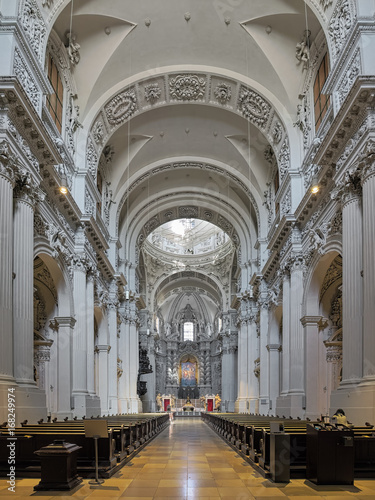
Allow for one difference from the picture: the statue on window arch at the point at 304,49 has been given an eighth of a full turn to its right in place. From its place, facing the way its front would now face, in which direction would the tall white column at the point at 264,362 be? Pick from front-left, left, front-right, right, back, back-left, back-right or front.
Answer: front-right

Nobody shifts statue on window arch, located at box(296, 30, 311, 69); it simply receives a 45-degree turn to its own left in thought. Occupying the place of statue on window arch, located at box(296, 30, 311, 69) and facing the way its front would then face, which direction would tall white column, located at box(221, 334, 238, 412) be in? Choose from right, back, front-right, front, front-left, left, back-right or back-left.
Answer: back-right

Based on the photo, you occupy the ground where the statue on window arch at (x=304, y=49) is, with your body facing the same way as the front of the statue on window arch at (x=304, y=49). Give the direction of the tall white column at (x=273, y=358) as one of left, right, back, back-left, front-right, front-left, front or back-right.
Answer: right

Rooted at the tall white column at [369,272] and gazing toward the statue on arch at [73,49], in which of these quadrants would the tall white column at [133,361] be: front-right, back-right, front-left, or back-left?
front-right

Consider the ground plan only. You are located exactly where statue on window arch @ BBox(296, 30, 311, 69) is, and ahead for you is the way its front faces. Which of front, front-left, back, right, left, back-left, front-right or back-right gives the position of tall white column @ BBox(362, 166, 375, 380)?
left

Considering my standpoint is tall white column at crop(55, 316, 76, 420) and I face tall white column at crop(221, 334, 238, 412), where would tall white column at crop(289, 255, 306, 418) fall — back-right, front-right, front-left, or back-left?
front-right

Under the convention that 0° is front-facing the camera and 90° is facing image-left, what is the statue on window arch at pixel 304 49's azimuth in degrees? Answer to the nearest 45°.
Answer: approximately 90°

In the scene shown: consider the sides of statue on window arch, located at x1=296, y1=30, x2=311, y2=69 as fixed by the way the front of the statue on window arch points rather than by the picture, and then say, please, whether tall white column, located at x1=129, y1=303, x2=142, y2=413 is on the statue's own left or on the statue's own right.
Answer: on the statue's own right

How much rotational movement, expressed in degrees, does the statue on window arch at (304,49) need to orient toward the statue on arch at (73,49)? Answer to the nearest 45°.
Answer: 0° — it already faces it

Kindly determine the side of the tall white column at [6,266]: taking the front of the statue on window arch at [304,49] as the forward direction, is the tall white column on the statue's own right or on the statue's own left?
on the statue's own left
